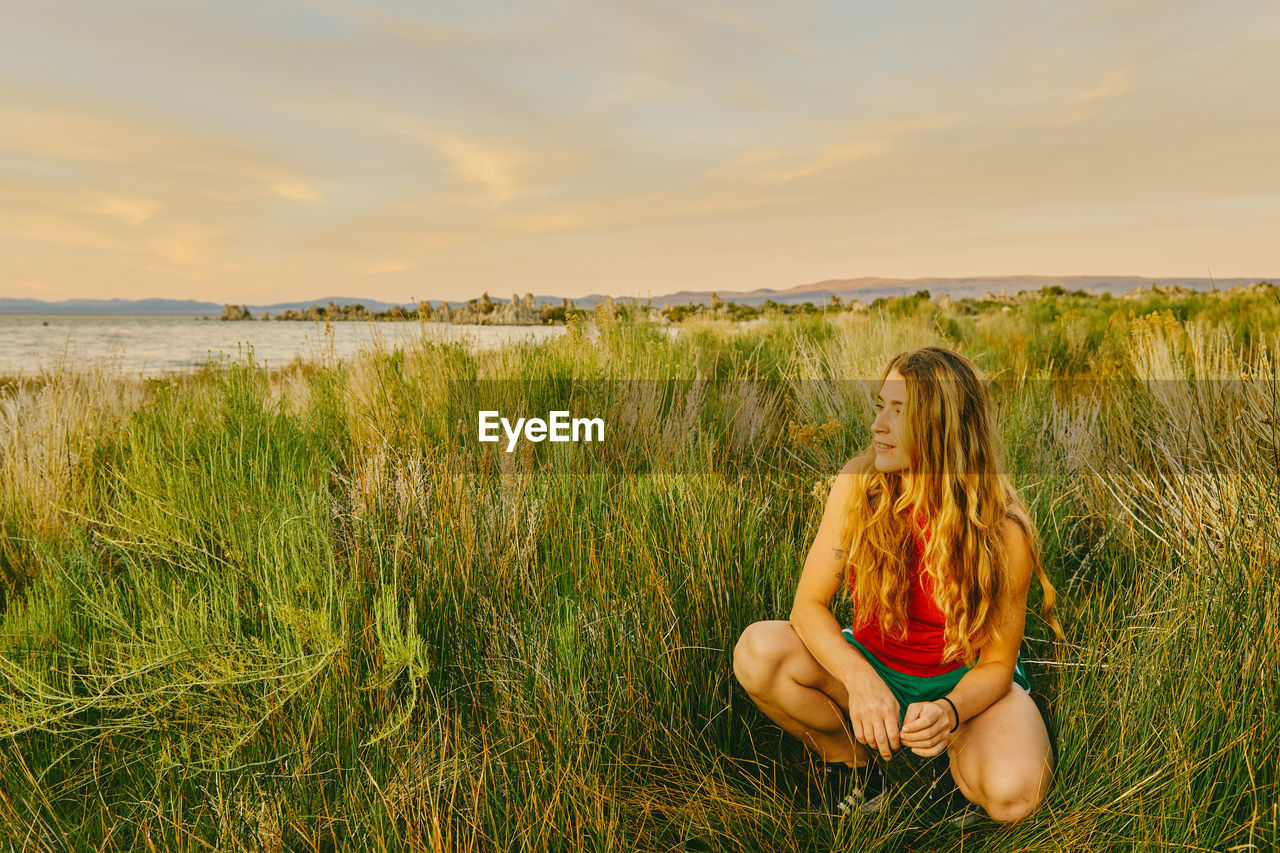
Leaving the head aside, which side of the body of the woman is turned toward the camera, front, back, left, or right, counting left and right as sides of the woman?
front
